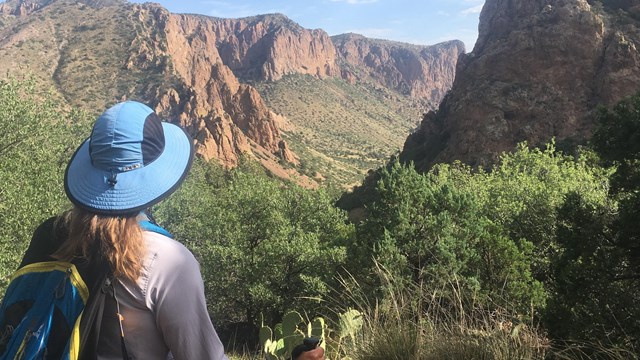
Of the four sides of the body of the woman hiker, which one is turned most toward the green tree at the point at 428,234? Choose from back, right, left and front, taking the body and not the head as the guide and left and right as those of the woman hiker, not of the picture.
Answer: front

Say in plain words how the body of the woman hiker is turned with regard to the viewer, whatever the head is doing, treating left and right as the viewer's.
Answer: facing away from the viewer and to the right of the viewer

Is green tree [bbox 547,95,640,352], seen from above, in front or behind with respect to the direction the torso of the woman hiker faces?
in front

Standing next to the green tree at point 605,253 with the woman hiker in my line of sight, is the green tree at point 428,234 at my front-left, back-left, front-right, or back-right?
back-right
